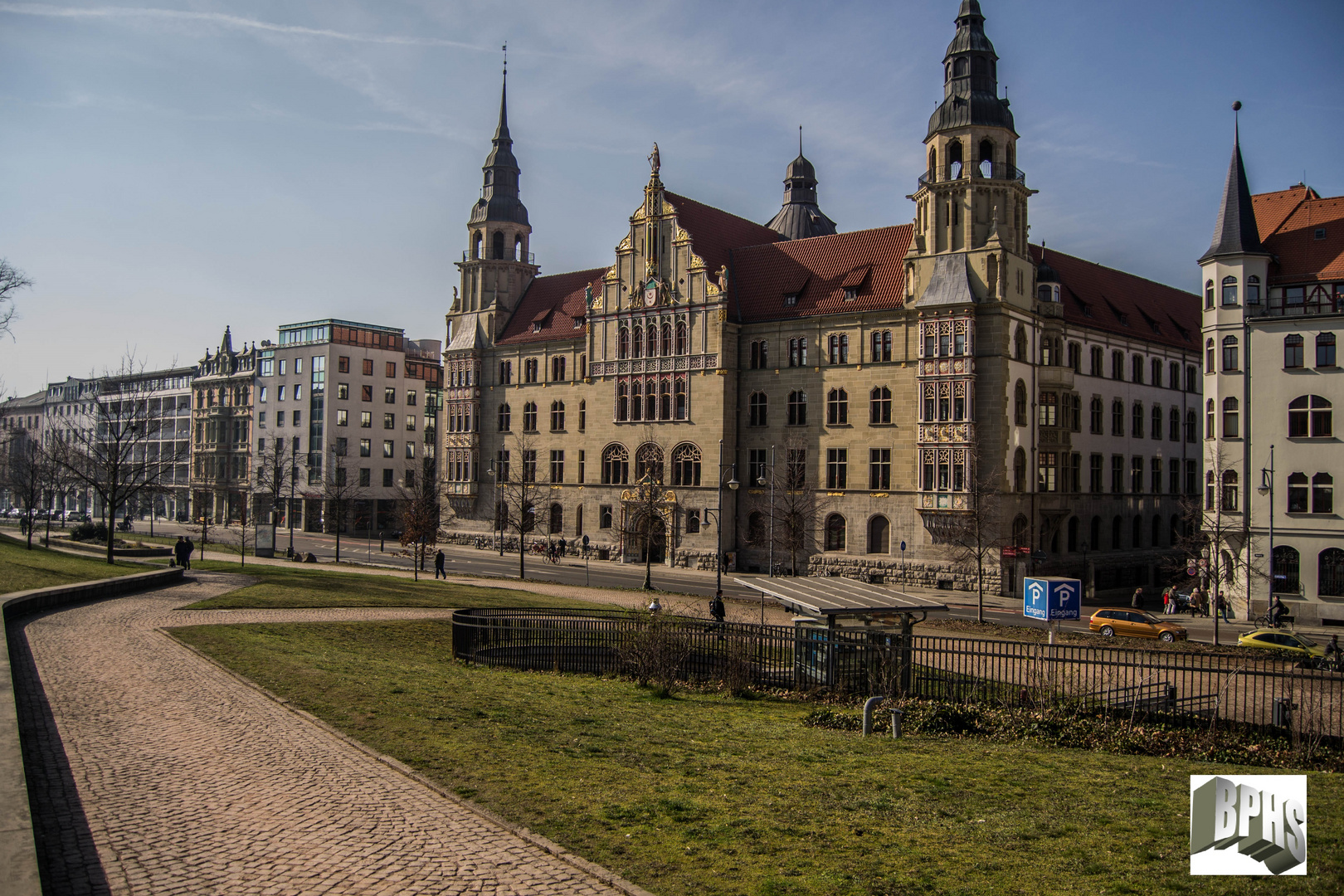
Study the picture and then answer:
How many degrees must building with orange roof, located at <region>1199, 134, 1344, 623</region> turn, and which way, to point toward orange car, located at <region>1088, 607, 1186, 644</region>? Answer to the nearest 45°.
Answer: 0° — it already faces it

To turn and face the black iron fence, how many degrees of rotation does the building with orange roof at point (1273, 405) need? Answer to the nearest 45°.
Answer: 0° — it already faces it

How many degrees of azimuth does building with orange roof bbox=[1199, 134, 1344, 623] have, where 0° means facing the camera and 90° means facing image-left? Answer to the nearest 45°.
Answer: approximately 0°

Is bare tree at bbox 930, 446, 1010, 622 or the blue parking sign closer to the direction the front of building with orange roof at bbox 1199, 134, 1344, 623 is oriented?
the blue parking sign

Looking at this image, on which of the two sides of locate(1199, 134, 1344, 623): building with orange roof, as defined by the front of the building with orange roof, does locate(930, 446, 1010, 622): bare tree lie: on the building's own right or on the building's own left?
on the building's own right

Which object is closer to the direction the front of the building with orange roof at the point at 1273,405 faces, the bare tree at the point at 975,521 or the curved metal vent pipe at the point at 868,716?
the curved metal vent pipe

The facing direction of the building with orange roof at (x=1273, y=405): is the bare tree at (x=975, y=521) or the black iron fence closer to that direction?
the black iron fence

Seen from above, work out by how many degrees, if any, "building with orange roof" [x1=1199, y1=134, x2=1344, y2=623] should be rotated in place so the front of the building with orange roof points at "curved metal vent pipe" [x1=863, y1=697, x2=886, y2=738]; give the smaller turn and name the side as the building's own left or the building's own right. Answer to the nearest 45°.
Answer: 0° — it already faces it

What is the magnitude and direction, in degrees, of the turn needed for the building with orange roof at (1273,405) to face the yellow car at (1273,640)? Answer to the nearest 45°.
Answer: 0° — it already faces it
